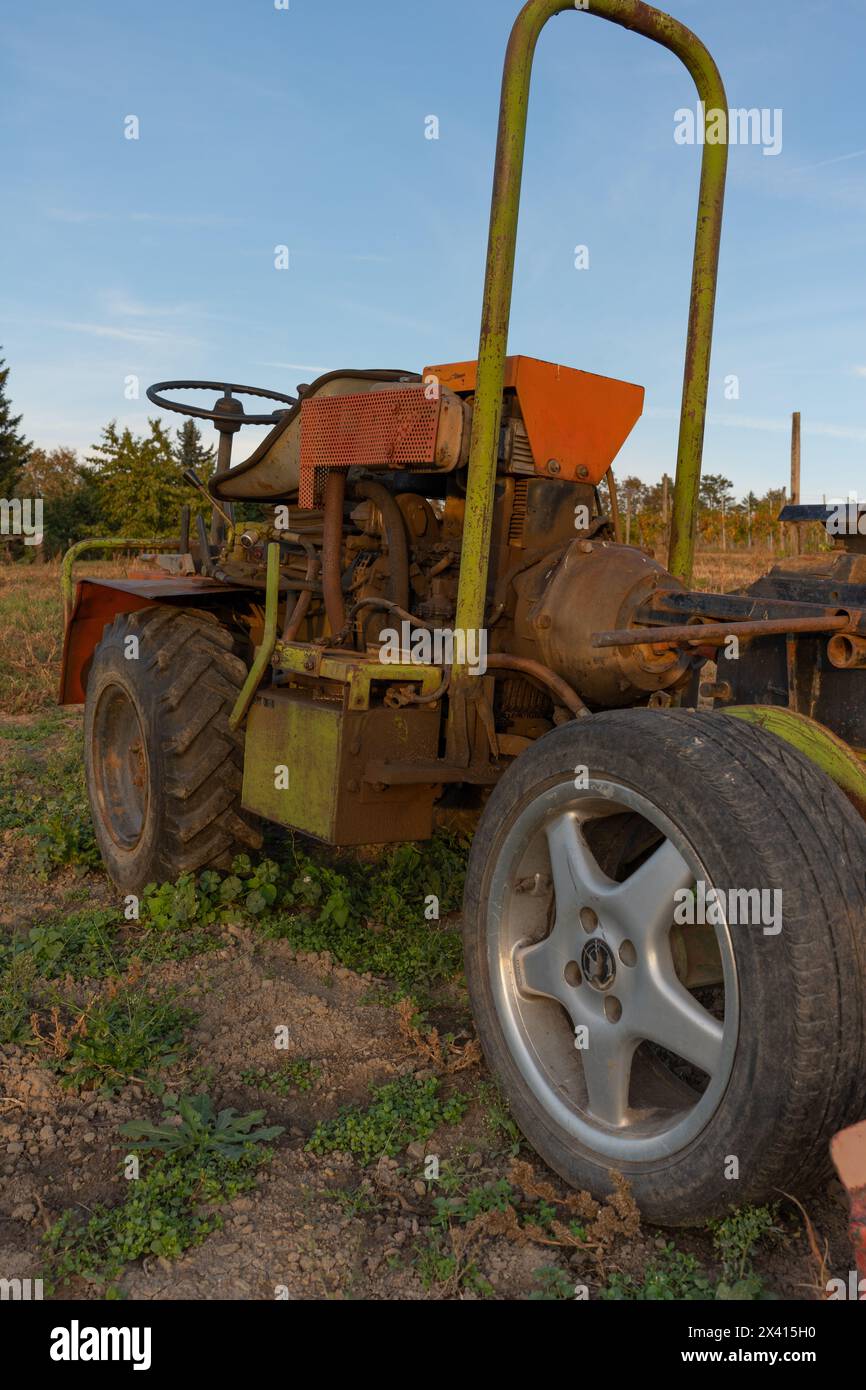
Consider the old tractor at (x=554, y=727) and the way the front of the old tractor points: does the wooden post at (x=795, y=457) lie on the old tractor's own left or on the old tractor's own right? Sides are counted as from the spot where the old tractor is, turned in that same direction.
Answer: on the old tractor's own right

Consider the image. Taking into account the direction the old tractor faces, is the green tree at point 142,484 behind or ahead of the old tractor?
ahead

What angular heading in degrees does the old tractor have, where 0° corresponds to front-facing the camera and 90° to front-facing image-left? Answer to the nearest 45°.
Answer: approximately 135°
